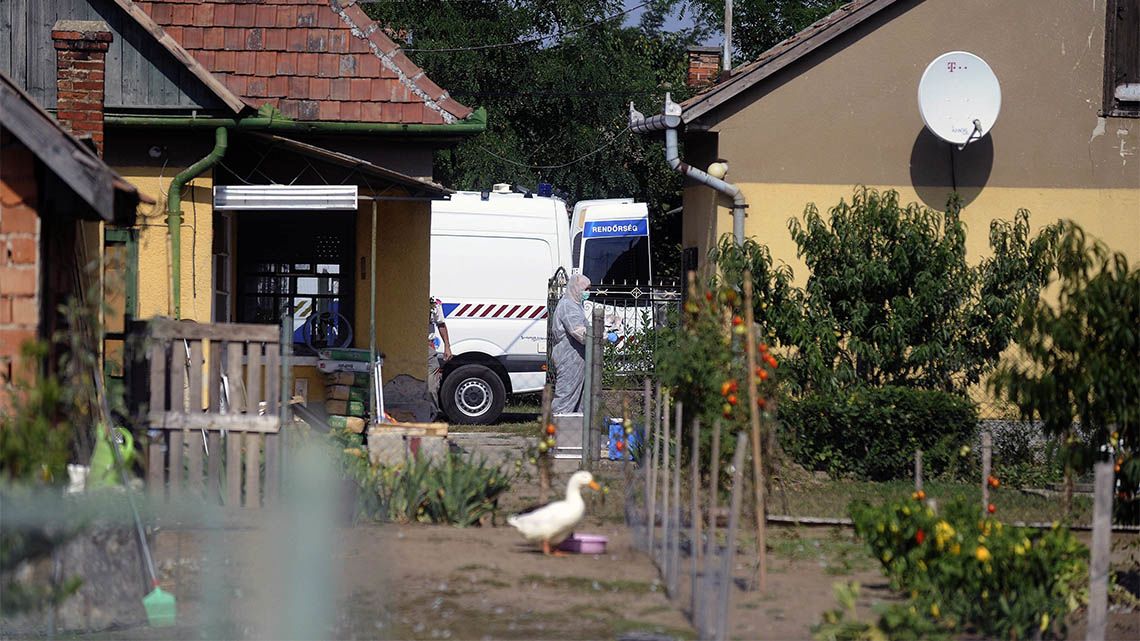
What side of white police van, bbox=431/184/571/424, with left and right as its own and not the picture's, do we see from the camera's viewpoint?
left

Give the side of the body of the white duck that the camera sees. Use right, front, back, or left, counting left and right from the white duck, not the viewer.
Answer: right

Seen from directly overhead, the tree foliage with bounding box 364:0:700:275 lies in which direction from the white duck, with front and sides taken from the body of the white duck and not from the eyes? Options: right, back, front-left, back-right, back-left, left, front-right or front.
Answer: left

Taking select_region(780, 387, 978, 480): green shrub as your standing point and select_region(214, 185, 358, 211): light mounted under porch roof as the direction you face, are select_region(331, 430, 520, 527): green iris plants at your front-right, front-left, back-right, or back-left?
front-left

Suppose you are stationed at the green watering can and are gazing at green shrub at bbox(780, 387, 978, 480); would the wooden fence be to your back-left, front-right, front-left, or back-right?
front-left

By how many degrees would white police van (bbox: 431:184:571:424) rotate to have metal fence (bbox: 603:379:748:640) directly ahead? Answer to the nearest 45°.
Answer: approximately 90° to its left

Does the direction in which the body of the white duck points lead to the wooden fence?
no

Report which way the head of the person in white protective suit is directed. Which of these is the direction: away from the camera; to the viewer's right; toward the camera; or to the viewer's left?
to the viewer's right

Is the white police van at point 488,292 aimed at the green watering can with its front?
no

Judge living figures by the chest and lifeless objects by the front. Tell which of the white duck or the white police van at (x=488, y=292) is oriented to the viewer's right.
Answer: the white duck

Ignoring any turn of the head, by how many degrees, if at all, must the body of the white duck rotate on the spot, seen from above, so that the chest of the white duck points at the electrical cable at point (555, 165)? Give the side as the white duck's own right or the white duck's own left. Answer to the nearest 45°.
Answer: approximately 90° to the white duck's own left

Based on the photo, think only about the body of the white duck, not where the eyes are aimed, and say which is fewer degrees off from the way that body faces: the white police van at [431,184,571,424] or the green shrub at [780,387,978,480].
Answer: the green shrub

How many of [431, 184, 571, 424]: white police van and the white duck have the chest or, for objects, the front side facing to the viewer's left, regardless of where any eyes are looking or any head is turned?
1

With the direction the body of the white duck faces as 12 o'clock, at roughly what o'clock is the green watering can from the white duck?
The green watering can is roughly at 5 o'clock from the white duck.

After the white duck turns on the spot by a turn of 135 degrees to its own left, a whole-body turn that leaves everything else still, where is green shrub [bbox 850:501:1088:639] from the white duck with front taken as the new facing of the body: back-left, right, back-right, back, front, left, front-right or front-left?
back
